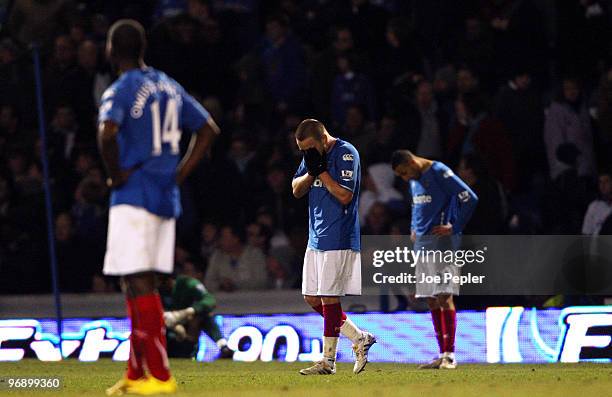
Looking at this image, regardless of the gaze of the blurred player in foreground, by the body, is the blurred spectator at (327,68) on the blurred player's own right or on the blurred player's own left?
on the blurred player's own right

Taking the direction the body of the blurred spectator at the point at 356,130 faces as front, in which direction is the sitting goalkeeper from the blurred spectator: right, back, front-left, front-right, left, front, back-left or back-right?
front-right

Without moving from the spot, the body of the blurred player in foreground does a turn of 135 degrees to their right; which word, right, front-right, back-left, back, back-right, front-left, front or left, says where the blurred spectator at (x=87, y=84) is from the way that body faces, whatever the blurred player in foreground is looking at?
left

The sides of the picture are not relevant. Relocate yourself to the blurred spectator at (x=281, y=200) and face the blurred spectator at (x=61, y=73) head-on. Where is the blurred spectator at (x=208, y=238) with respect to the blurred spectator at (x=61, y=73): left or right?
left

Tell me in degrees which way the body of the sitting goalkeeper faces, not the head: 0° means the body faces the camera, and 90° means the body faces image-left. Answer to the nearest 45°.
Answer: approximately 45°

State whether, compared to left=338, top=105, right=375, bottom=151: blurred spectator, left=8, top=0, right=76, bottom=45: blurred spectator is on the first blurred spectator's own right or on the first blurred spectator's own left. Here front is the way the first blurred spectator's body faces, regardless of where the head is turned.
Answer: on the first blurred spectator's own right

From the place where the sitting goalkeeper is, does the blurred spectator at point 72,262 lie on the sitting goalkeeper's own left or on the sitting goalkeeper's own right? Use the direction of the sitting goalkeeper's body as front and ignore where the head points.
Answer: on the sitting goalkeeper's own right

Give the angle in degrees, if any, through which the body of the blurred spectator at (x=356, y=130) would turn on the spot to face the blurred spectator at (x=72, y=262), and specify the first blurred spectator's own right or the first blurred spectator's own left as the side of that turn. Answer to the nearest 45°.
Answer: approximately 90° to the first blurred spectator's own right

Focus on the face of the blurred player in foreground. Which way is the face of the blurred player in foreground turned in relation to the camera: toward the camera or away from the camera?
away from the camera
